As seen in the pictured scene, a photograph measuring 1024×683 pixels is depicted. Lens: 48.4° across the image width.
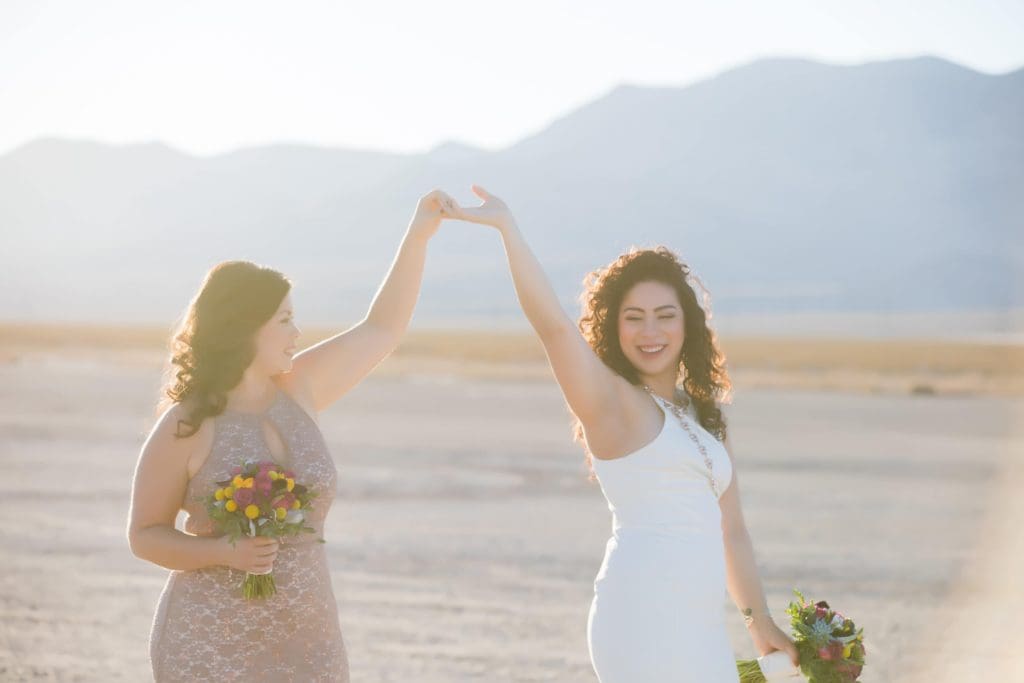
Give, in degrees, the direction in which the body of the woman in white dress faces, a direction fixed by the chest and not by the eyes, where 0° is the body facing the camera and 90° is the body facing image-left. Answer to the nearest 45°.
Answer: approximately 315°

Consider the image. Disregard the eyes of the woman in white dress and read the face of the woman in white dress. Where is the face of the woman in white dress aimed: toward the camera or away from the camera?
toward the camera

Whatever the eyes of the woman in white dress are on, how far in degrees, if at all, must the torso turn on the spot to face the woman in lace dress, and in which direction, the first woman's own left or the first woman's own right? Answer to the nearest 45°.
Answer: approximately 135° to the first woman's own right
